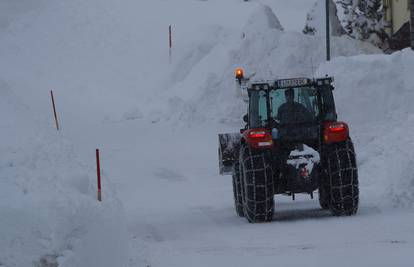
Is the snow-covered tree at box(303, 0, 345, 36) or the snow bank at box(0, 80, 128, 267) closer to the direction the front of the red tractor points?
the snow-covered tree

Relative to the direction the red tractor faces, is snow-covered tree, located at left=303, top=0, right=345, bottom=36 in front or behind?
in front

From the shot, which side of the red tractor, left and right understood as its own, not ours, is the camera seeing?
back

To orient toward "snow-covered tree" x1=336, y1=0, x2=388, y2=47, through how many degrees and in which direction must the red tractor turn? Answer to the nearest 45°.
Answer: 0° — it already faces it

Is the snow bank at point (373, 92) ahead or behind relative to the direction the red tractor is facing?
ahead
